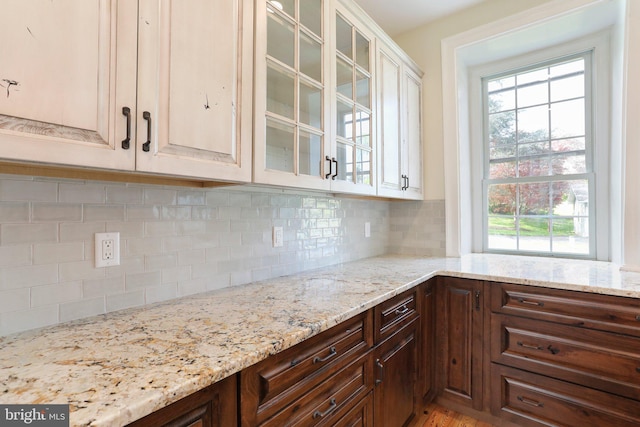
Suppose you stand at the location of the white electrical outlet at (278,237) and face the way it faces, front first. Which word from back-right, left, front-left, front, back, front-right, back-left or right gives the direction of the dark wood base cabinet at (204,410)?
front-right

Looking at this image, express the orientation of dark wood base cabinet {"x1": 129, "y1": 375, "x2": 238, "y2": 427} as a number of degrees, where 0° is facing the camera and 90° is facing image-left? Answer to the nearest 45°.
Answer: approximately 315°

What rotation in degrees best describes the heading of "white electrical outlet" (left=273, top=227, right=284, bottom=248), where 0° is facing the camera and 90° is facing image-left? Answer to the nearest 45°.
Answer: approximately 315°

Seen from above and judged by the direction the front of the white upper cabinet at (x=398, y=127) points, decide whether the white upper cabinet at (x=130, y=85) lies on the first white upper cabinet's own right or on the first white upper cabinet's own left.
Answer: on the first white upper cabinet's own right

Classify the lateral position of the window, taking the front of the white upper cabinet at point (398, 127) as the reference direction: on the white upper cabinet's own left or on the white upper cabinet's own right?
on the white upper cabinet's own left

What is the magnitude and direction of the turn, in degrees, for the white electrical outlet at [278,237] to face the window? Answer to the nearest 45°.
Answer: approximately 45° to its left

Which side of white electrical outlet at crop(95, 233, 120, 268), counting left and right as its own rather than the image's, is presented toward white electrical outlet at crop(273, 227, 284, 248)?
left

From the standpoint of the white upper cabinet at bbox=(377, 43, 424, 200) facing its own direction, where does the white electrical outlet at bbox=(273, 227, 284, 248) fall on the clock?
The white electrical outlet is roughly at 3 o'clock from the white upper cabinet.

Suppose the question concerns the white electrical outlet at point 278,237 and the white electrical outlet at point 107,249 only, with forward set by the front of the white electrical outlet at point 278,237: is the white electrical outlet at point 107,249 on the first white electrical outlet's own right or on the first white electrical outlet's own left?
on the first white electrical outlet's own right

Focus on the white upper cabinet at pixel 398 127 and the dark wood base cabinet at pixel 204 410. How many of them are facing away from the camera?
0
